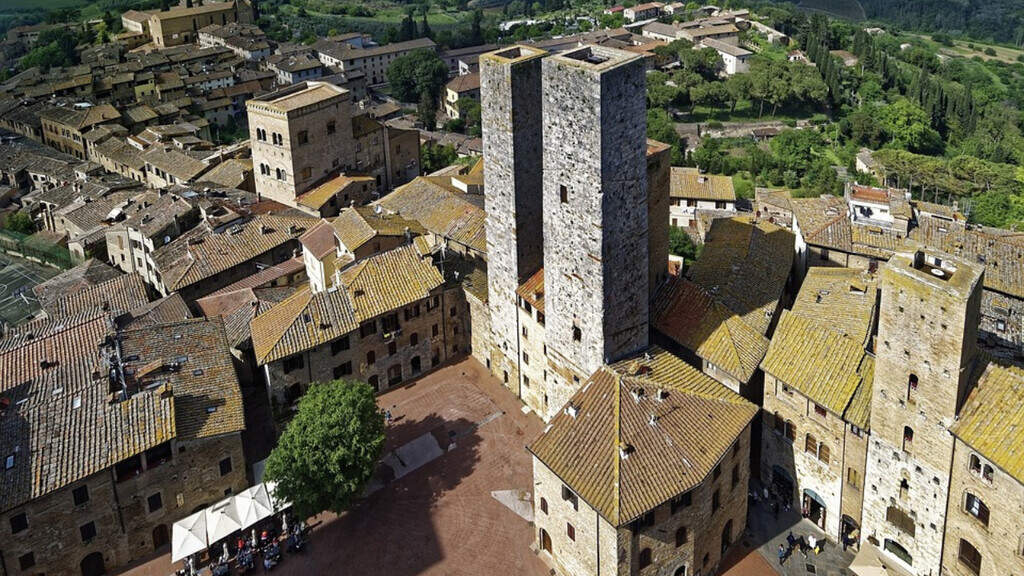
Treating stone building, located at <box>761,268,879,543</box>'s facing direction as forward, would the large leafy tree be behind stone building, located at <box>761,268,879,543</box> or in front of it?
in front

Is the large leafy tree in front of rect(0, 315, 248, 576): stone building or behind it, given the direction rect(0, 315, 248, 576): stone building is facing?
in front

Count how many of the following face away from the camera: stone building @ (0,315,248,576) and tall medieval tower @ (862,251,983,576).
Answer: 0

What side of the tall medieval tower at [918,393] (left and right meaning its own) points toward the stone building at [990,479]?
left

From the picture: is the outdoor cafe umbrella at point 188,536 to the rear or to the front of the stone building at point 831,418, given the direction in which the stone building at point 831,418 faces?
to the front

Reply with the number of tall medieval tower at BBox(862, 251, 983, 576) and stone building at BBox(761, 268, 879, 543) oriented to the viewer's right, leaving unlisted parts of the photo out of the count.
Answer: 0

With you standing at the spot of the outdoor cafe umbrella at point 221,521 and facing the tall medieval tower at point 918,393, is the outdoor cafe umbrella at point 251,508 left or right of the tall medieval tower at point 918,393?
left

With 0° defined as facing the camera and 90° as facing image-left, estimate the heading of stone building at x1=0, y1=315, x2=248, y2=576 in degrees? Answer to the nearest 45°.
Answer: approximately 315°

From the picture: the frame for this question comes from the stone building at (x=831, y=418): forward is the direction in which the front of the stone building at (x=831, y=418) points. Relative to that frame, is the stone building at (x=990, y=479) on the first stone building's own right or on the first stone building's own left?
on the first stone building's own left

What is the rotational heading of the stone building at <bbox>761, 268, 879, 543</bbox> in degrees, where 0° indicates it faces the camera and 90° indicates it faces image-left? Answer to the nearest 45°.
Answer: approximately 45°

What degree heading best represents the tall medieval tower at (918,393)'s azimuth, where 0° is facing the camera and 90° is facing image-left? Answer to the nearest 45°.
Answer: approximately 45°
